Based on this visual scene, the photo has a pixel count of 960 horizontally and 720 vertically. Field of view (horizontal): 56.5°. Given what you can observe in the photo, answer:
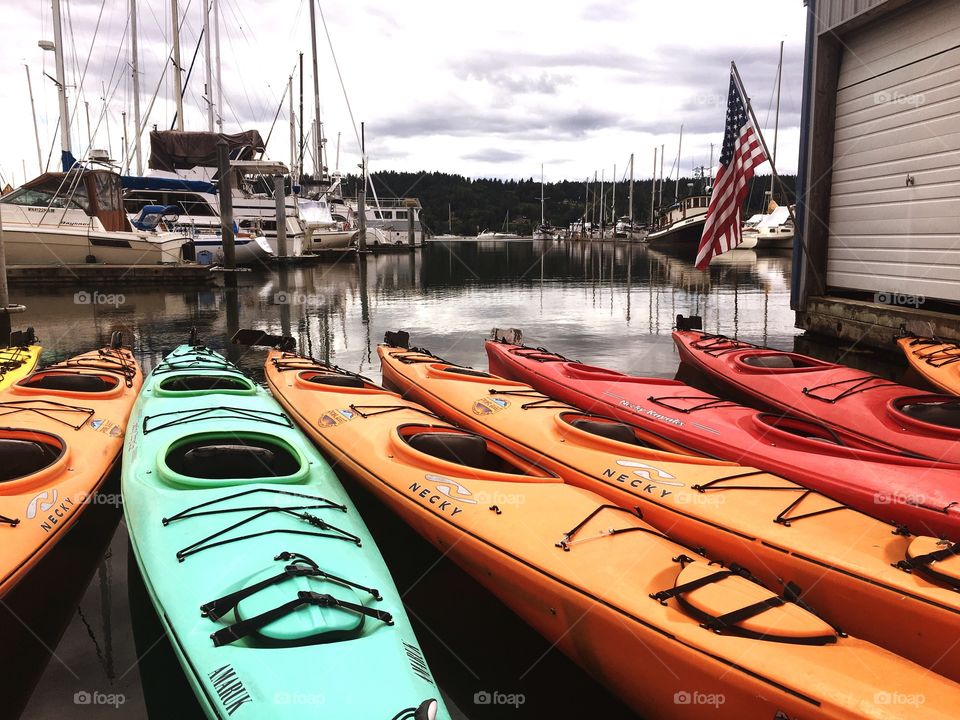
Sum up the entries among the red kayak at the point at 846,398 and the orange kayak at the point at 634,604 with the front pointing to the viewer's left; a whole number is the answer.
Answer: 0

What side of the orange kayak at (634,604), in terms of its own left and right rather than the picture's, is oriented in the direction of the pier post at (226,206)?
back

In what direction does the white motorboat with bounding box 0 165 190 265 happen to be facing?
to the viewer's left

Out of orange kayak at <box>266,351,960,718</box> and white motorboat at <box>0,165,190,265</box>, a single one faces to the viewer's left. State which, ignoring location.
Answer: the white motorboat

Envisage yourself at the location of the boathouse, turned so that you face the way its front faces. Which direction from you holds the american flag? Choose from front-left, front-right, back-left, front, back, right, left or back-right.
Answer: front

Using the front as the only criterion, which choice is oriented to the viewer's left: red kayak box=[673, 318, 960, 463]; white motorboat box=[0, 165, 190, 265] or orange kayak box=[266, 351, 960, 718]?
the white motorboat

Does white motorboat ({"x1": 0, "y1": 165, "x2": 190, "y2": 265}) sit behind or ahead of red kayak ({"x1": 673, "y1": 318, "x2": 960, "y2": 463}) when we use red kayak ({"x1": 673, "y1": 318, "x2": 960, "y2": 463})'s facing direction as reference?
behind

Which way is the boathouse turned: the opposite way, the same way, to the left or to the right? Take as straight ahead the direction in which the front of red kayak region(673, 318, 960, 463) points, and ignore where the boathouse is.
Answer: to the right

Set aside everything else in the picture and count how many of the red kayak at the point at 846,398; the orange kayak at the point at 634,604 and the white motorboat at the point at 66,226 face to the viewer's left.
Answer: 1

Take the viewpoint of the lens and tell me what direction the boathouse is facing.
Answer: facing the viewer and to the left of the viewer

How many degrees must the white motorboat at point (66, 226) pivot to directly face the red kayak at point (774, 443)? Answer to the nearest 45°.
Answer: approximately 90° to its left

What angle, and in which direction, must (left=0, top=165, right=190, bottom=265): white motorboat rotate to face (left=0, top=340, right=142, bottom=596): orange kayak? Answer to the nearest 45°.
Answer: approximately 90° to its left

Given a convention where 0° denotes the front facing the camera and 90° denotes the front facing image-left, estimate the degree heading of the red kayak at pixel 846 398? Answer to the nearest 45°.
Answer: approximately 315°

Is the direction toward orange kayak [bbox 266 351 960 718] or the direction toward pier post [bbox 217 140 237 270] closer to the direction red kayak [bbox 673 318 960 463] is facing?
the orange kayak
